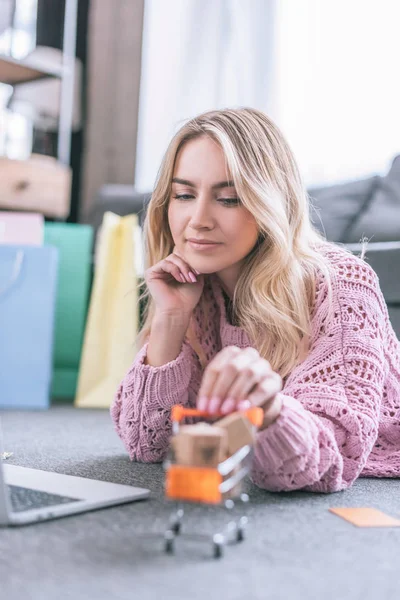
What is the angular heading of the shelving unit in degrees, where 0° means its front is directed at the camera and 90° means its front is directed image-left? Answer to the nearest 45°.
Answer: approximately 315°

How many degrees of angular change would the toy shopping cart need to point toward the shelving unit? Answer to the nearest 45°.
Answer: approximately 135° to its right

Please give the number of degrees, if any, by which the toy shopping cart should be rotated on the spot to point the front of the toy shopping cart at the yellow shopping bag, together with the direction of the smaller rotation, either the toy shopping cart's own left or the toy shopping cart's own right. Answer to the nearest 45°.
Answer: approximately 135° to the toy shopping cart's own right

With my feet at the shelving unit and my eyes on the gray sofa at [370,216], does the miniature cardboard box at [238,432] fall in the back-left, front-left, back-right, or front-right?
front-right

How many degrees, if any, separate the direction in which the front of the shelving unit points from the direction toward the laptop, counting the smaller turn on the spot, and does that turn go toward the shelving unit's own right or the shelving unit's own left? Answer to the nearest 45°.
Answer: approximately 45° to the shelving unit's own right

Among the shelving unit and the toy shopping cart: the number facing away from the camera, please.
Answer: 0
